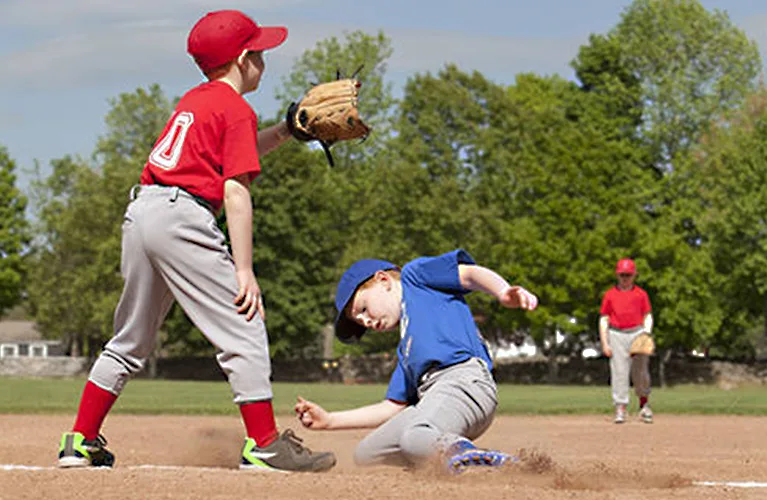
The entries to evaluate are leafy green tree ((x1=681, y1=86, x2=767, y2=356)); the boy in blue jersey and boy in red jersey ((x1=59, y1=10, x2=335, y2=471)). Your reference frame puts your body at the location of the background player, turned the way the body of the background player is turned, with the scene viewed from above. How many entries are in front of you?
2

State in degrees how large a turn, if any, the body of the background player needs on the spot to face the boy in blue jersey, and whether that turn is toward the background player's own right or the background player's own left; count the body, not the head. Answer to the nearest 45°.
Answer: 0° — they already face them

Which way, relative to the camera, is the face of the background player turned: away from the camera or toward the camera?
toward the camera

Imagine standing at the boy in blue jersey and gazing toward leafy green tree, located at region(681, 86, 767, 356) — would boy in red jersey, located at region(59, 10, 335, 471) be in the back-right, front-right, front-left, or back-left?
back-left

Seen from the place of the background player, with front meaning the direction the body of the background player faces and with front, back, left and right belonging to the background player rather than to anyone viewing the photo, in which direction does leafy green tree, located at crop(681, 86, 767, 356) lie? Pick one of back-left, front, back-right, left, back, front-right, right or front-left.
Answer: back

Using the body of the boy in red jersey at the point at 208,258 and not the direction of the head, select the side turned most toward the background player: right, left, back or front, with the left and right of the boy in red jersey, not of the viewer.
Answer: front

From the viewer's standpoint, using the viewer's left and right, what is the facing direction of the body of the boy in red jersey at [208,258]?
facing away from the viewer and to the right of the viewer

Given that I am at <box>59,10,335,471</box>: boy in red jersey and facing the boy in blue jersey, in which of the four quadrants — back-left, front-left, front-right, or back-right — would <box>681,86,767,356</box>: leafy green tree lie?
front-left

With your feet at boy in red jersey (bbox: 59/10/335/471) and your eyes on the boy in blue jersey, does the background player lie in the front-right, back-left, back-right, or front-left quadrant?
front-left

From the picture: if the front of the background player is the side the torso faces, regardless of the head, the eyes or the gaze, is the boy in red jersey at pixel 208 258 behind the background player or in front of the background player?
in front

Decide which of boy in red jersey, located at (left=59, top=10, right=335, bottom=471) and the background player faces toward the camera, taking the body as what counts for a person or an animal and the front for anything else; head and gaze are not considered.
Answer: the background player

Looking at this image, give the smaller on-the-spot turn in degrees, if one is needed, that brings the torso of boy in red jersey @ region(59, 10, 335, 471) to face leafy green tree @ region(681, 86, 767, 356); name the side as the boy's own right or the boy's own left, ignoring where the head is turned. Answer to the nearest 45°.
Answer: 0° — they already face it

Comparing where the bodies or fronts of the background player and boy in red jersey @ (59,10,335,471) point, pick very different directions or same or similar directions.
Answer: very different directions

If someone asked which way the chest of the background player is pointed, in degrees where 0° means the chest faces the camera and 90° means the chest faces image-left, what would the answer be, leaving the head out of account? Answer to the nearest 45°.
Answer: approximately 0°

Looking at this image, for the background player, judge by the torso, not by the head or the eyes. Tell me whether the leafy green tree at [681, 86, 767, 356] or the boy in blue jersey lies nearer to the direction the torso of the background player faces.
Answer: the boy in blue jersey

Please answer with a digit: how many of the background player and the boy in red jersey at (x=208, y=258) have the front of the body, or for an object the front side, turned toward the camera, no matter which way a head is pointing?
1
